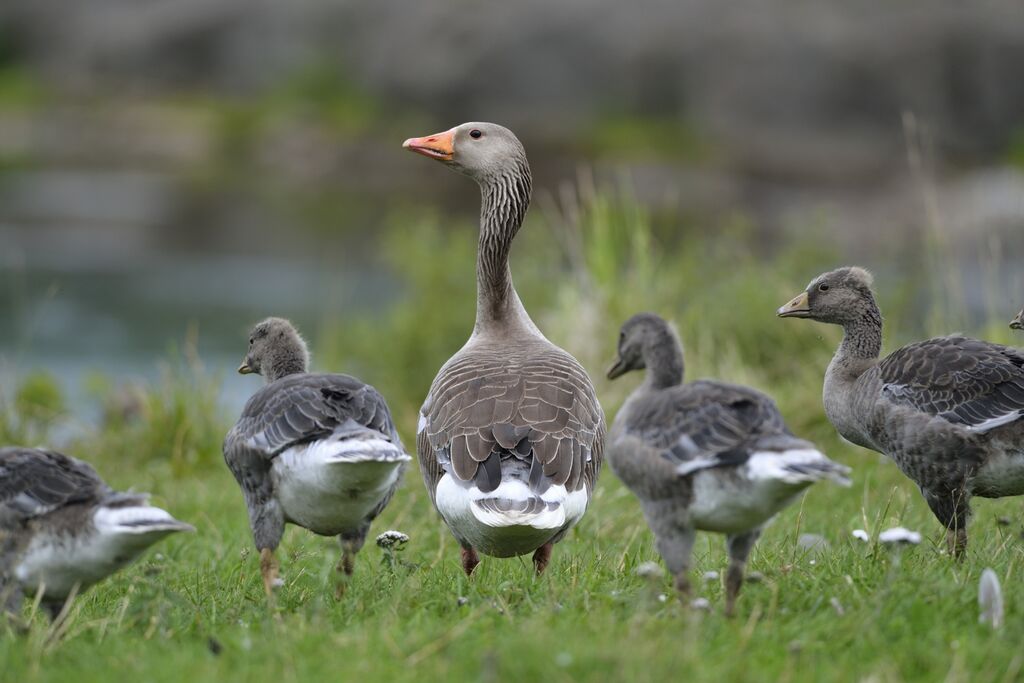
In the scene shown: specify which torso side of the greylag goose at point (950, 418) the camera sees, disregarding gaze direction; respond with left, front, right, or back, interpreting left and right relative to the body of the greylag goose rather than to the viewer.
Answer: left

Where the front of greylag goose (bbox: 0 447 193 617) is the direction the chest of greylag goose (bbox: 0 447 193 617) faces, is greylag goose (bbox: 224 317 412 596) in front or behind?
behind

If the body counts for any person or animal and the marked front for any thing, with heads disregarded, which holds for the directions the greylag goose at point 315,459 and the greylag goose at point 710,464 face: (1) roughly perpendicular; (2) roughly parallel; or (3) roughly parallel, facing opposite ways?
roughly parallel

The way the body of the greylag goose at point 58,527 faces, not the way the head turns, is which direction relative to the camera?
to the viewer's left

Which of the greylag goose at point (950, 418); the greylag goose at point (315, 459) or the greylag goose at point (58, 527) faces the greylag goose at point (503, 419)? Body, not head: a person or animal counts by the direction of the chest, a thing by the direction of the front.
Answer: the greylag goose at point (950, 418)

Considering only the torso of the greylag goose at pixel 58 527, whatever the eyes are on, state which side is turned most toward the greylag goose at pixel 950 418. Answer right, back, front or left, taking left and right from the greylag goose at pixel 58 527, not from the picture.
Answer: back

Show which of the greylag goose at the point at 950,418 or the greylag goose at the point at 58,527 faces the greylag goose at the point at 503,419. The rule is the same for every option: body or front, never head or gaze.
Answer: the greylag goose at the point at 950,418

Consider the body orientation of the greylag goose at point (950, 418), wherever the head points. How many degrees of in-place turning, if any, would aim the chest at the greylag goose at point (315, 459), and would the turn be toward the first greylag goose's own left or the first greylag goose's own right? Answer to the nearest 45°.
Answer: approximately 45° to the first greylag goose's own left

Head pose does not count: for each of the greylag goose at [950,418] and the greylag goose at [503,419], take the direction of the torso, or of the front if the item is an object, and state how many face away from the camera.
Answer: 1

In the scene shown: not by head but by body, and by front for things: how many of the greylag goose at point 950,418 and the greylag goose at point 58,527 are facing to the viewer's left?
2

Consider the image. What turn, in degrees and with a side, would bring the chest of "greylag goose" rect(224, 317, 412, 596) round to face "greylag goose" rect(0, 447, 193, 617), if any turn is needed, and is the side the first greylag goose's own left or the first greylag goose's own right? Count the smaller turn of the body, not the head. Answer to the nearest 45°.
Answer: approximately 90° to the first greylag goose's own left

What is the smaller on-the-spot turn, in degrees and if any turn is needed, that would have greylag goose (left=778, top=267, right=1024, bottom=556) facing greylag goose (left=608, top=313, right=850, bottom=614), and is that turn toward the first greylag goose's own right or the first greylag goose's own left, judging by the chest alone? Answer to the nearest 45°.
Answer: approximately 45° to the first greylag goose's own left

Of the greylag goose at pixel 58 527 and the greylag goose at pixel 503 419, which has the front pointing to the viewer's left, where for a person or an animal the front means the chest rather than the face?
the greylag goose at pixel 58 527

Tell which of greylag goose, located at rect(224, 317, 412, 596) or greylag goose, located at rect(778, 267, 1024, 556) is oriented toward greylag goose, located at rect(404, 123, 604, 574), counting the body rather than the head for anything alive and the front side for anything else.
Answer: greylag goose, located at rect(778, 267, 1024, 556)

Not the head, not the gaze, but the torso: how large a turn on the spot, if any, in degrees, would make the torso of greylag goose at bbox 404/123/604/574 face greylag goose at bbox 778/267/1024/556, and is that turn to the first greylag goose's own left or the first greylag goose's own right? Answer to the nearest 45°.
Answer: approximately 90° to the first greylag goose's own right

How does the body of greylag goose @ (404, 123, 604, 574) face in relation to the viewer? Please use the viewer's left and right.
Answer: facing away from the viewer
